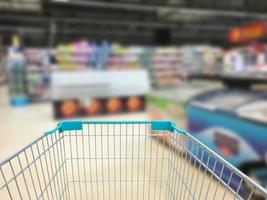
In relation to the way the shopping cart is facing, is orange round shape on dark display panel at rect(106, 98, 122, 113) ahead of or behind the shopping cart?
ahead

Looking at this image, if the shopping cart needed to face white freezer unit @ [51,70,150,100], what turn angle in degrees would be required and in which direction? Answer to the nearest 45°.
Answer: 0° — it already faces it

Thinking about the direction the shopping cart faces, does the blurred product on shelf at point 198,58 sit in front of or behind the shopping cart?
in front

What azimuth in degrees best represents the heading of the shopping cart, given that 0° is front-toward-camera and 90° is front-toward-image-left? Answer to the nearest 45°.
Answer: approximately 180°

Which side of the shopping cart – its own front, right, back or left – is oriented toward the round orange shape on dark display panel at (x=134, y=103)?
front

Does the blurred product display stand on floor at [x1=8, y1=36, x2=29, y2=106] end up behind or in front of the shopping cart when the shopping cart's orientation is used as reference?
in front
